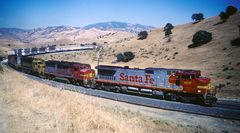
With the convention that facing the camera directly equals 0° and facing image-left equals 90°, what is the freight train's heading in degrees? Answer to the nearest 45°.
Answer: approximately 315°
